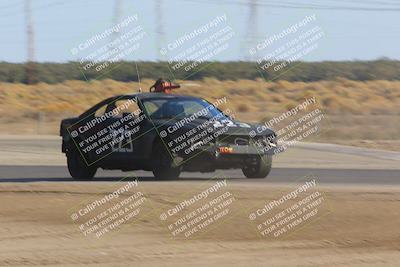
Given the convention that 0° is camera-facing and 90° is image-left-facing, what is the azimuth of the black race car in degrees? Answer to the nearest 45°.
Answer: approximately 315°
